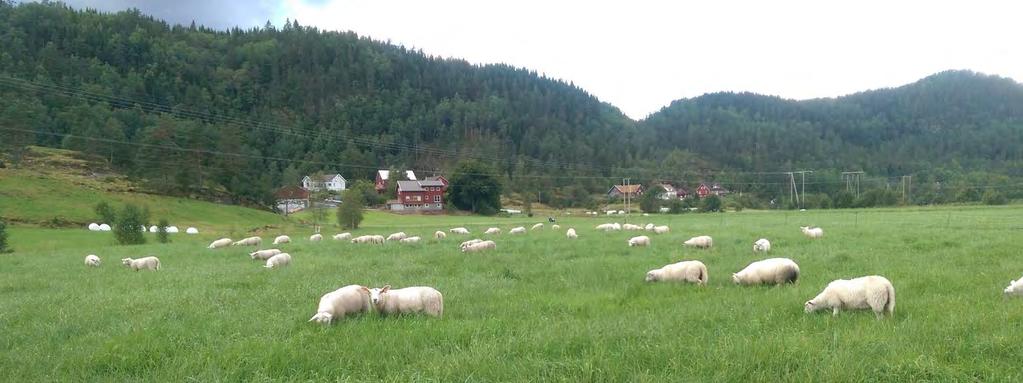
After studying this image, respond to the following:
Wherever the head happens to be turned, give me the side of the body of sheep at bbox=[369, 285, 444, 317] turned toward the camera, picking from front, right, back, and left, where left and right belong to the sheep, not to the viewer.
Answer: left

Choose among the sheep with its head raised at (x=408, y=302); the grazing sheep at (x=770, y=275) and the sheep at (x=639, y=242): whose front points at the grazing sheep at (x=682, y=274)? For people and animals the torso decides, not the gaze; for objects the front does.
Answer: the grazing sheep at (x=770, y=275)

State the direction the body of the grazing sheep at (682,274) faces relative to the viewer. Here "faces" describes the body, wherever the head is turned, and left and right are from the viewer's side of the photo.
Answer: facing to the left of the viewer

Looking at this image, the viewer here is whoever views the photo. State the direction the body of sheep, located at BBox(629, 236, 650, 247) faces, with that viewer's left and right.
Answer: facing to the left of the viewer

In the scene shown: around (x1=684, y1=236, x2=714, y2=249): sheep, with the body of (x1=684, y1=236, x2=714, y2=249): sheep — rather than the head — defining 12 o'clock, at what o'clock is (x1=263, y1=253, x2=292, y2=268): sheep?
(x1=263, y1=253, x2=292, y2=268): sheep is roughly at 11 o'clock from (x1=684, y1=236, x2=714, y2=249): sheep.

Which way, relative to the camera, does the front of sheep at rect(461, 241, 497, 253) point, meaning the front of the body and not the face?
to the viewer's left

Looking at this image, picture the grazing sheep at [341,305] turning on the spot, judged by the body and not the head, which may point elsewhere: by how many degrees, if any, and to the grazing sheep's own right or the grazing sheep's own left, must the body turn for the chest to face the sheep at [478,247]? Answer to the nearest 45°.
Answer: approximately 180°

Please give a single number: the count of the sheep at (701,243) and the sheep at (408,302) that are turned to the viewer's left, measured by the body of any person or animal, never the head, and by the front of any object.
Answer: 2

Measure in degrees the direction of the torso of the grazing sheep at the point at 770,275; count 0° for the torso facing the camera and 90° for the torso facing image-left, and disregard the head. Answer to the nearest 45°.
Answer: approximately 90°

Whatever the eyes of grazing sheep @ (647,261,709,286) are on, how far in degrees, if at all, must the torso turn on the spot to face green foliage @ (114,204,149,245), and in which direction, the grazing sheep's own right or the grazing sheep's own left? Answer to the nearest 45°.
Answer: approximately 45° to the grazing sheep's own right

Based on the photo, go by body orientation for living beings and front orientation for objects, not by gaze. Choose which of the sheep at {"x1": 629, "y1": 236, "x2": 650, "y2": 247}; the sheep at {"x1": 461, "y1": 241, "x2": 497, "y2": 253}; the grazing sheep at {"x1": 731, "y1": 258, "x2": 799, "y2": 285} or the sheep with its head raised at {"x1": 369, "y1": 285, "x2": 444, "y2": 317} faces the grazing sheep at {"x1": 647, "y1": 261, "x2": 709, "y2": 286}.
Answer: the grazing sheep at {"x1": 731, "y1": 258, "x2": 799, "y2": 285}

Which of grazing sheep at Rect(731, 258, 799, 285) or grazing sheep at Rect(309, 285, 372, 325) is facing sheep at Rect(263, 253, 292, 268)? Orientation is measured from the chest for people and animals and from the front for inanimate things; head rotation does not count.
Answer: grazing sheep at Rect(731, 258, 799, 285)
